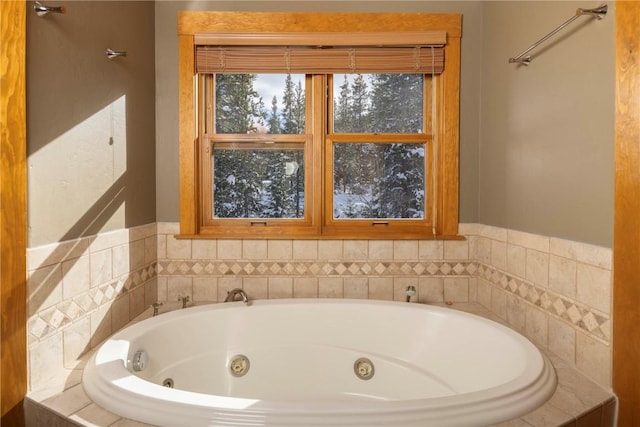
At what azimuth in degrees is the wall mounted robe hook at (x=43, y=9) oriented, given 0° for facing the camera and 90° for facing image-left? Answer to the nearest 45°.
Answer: approximately 270°

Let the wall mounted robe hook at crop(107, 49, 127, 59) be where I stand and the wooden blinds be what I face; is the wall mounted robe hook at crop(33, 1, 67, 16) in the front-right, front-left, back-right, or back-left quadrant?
back-right

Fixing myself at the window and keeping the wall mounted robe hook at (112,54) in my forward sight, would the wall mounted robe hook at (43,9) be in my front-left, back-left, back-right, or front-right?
front-left

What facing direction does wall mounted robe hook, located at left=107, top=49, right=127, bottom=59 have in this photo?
to the viewer's right

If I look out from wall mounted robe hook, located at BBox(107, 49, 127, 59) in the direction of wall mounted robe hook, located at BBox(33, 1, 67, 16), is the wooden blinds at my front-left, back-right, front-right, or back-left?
back-left

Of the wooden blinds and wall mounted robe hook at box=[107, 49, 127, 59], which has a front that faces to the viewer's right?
the wall mounted robe hook

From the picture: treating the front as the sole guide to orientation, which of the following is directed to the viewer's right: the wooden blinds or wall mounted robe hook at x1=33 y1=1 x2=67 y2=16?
the wall mounted robe hook

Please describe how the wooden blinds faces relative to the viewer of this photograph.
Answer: facing the viewer
